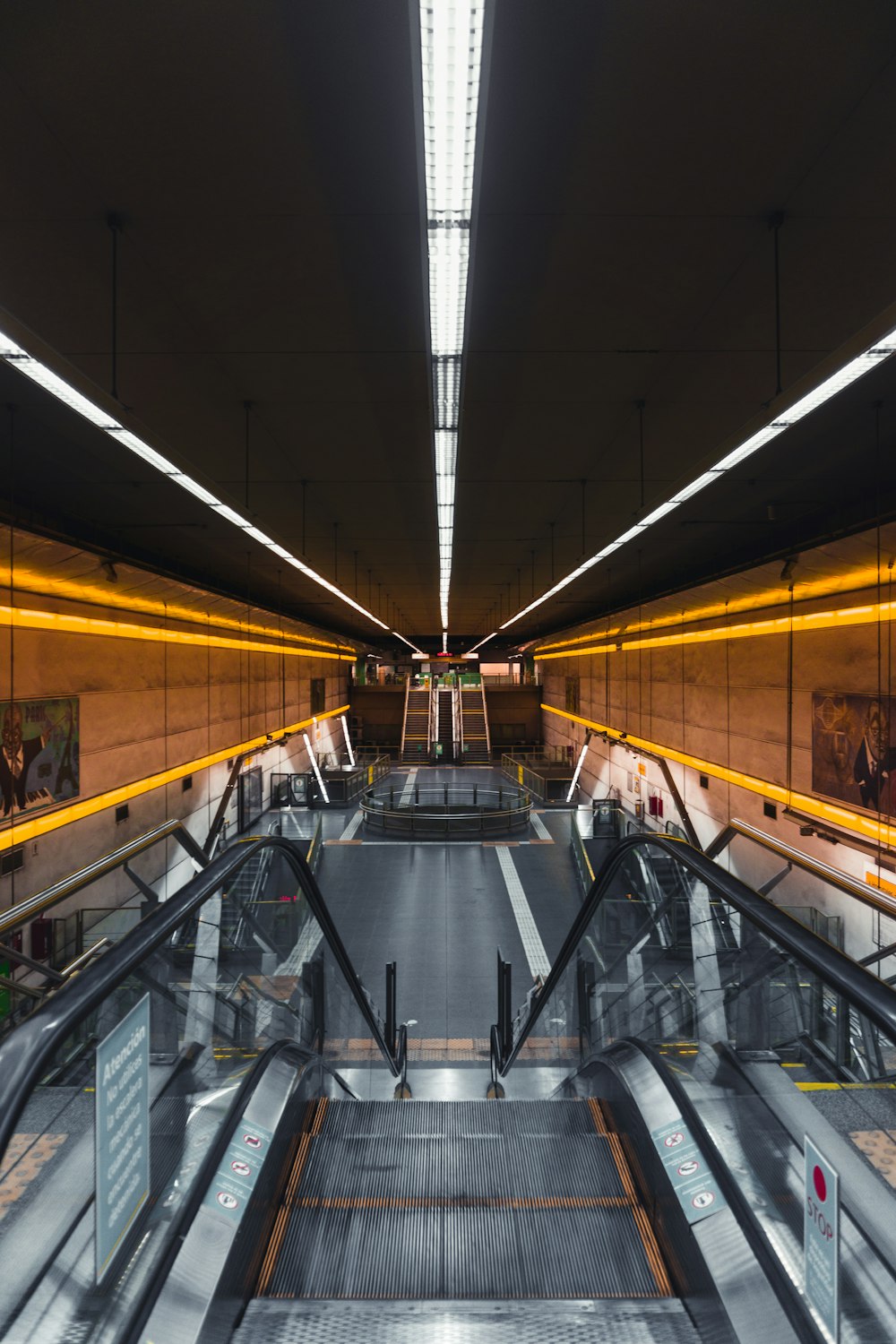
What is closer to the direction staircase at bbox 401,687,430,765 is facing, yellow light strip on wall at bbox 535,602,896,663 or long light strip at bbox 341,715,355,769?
the yellow light strip on wall

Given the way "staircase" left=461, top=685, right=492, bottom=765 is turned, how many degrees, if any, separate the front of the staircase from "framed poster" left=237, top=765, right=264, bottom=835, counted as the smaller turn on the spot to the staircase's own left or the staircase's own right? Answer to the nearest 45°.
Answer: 0° — it already faces it

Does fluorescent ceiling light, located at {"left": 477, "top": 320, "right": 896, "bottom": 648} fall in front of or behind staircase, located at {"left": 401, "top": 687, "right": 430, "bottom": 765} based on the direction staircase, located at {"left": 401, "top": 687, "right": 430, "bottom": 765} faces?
in front

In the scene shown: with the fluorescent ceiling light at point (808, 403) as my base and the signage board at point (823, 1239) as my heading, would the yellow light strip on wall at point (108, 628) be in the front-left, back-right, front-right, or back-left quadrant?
back-right

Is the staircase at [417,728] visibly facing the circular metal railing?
yes

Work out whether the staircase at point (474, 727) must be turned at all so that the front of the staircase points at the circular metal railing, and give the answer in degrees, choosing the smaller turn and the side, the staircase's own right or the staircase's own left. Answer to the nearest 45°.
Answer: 0° — it already faces it

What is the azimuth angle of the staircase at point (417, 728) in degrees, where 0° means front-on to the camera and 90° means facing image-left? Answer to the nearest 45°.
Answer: approximately 0°

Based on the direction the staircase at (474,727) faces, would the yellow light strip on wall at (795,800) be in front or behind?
in front

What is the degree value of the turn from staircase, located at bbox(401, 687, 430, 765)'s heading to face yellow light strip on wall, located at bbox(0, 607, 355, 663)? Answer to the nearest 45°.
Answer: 0° — it already faces it
